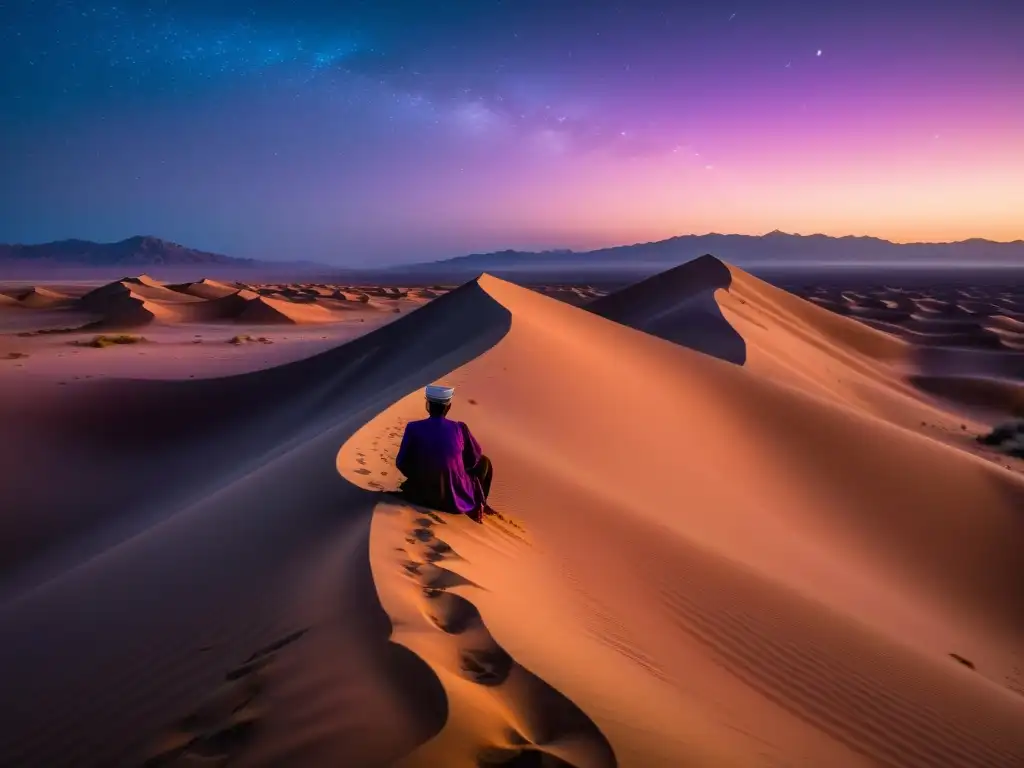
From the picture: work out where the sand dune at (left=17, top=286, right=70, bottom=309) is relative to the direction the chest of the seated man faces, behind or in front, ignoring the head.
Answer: in front

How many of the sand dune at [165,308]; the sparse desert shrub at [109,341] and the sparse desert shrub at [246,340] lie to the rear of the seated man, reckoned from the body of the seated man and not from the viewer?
0

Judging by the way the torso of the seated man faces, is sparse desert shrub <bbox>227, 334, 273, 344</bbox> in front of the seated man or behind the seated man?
in front

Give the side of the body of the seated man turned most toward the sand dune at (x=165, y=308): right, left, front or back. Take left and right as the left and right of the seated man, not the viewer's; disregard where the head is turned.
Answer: front

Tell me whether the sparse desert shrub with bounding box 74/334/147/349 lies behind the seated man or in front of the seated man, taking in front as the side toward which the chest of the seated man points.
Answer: in front

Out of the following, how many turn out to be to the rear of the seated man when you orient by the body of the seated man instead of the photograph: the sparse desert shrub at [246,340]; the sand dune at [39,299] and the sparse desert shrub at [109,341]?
0

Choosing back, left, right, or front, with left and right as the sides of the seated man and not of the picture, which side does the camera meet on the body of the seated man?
back

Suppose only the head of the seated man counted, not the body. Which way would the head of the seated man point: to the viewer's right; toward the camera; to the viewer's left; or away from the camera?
away from the camera
